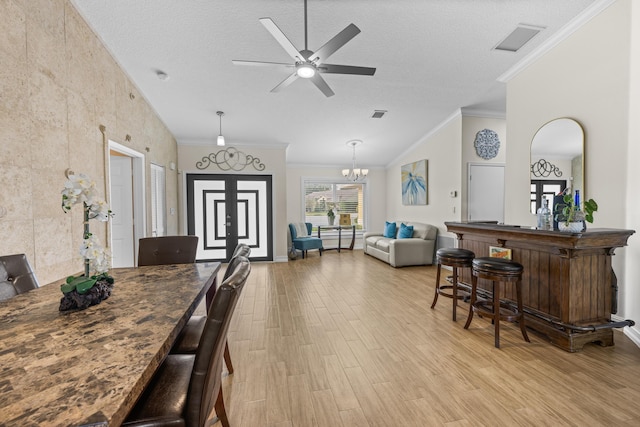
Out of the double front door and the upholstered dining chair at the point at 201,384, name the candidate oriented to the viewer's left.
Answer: the upholstered dining chair

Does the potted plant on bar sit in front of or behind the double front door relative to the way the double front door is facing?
in front

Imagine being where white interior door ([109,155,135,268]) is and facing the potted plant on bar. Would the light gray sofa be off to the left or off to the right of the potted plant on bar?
left

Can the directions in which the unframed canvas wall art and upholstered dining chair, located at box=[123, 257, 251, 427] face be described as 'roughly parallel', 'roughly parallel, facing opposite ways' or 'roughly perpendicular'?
roughly parallel

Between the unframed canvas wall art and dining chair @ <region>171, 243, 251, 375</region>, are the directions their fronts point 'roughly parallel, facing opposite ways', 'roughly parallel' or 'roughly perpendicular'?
roughly parallel

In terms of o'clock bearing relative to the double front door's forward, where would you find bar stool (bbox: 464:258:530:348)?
The bar stool is roughly at 11 o'clock from the double front door.

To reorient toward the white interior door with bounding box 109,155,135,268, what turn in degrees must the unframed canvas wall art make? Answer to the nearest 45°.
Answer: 0° — it already faces it

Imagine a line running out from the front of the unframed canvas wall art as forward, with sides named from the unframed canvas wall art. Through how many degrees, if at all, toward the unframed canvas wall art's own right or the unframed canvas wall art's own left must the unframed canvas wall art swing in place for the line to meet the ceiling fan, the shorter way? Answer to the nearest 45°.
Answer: approximately 45° to the unframed canvas wall art's own left

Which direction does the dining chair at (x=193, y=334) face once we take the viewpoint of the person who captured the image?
facing to the left of the viewer

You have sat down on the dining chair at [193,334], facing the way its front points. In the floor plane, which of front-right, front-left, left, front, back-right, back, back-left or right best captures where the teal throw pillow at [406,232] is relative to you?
back-right

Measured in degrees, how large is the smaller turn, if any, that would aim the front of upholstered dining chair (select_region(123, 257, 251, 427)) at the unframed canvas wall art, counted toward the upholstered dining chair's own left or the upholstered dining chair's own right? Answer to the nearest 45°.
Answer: approximately 135° to the upholstered dining chair's own right

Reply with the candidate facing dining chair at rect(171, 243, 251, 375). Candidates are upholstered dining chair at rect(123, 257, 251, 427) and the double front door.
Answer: the double front door

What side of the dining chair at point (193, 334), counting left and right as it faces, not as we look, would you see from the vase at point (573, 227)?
back

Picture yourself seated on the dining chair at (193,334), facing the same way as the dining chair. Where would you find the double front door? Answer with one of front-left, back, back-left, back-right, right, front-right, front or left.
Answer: right

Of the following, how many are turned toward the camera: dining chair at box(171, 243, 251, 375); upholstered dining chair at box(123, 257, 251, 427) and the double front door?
1

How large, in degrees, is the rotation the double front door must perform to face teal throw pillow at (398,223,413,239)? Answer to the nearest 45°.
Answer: approximately 90° to its left

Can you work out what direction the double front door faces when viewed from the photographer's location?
facing the viewer

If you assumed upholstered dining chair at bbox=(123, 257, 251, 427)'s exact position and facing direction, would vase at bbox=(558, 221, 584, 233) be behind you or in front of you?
behind

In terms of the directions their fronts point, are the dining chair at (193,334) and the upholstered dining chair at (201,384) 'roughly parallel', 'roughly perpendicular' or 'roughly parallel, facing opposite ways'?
roughly parallel

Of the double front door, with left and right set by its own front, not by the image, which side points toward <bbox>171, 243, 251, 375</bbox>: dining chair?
front
